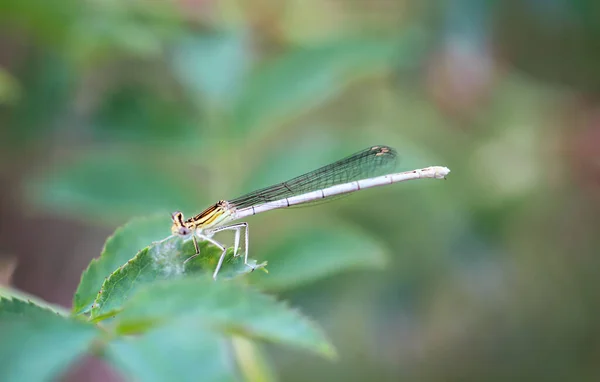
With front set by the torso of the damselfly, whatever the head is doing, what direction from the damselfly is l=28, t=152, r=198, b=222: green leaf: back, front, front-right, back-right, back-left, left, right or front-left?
front

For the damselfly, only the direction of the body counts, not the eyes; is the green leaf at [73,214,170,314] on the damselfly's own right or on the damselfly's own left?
on the damselfly's own left

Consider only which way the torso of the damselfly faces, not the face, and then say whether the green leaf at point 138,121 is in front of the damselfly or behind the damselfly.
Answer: in front

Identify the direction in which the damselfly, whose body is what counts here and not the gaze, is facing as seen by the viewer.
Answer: to the viewer's left
